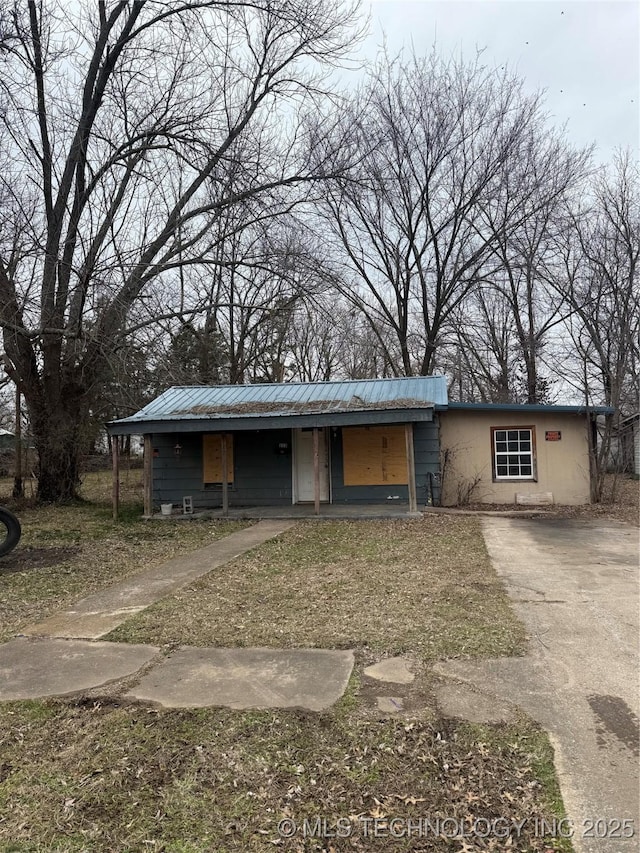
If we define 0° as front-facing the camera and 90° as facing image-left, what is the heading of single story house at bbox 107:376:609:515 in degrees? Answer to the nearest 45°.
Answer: approximately 0°

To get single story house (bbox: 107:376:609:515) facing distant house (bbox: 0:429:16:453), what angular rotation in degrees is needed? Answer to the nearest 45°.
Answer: approximately 135° to its right

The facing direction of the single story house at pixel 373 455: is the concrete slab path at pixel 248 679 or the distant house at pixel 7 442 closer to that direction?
the concrete slab path

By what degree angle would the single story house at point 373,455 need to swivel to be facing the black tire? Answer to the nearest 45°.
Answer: approximately 45° to its right

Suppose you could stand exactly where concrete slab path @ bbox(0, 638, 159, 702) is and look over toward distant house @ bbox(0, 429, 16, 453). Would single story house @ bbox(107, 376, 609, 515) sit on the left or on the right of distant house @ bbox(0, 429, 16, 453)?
right

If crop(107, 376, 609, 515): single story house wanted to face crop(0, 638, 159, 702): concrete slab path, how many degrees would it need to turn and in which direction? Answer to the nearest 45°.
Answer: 0° — it already faces it

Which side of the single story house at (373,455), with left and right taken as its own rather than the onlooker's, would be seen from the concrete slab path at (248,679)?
front

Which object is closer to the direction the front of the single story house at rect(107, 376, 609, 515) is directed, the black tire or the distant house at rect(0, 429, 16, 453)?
the black tire

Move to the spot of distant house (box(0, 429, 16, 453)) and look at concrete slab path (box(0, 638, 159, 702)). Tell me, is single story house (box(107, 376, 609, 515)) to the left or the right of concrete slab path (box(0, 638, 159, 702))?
left
